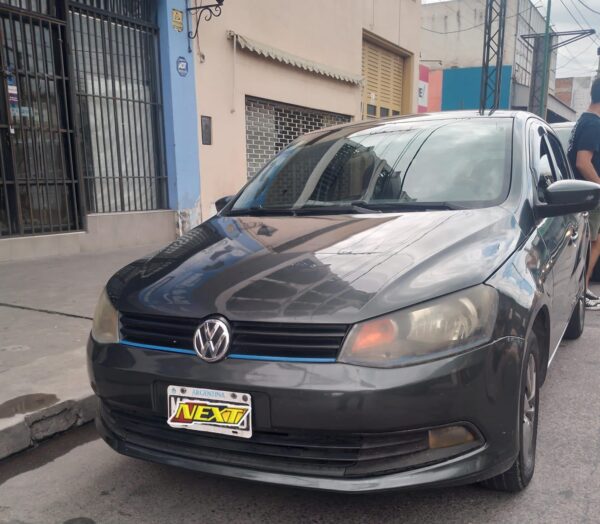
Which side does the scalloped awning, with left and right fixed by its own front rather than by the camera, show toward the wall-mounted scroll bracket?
right

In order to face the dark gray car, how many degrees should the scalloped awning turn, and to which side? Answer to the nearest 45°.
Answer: approximately 45° to its right

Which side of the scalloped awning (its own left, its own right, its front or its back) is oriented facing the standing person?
front

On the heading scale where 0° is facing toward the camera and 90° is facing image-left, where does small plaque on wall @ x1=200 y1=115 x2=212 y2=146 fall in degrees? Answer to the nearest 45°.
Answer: approximately 315°

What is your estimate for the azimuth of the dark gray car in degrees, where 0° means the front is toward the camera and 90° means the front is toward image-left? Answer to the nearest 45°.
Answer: approximately 45°

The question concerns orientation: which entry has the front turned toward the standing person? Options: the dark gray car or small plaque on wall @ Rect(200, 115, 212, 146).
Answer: the small plaque on wall

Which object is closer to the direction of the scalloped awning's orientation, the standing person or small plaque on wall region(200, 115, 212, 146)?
the standing person

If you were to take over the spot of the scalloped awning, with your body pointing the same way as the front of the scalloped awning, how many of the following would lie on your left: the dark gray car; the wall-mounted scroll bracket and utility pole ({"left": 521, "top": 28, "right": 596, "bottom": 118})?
1
